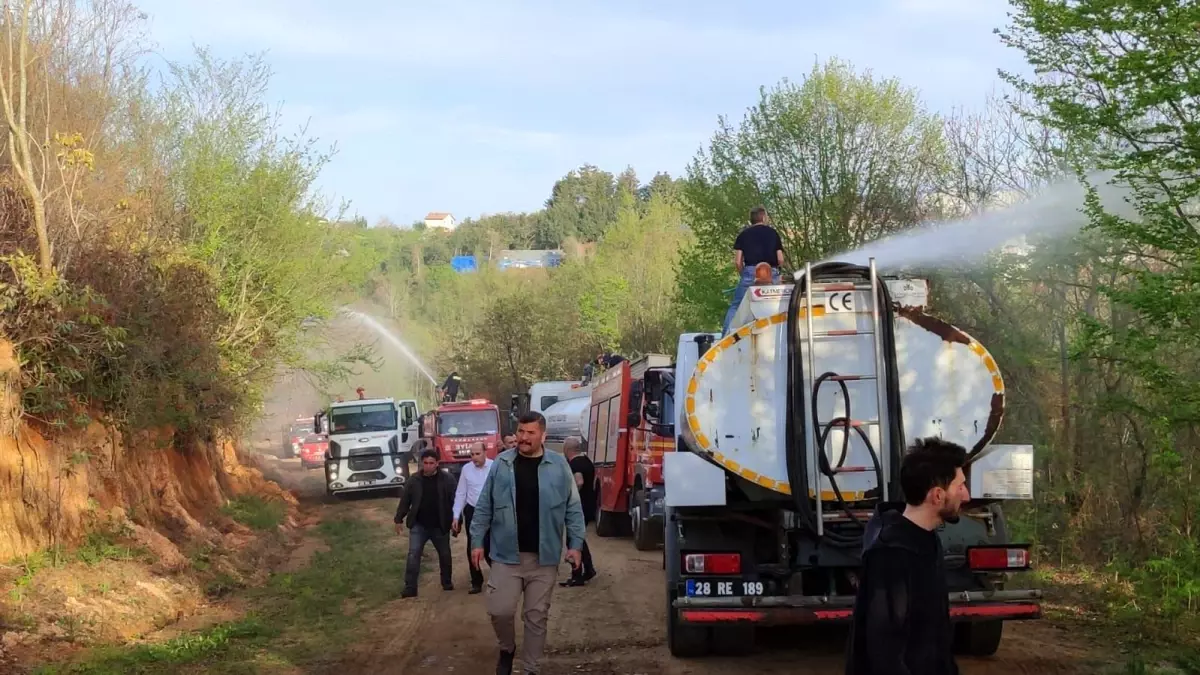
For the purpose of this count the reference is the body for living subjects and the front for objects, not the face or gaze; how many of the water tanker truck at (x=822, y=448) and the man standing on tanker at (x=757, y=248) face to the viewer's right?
0

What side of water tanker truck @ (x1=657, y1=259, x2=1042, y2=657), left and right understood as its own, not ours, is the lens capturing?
back

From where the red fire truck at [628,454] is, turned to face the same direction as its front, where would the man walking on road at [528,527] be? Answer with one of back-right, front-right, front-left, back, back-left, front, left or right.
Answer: front-right

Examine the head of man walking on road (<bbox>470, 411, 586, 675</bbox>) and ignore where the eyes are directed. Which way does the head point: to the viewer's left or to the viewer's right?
to the viewer's left

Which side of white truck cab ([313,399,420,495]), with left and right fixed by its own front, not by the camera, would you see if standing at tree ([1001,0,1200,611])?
front

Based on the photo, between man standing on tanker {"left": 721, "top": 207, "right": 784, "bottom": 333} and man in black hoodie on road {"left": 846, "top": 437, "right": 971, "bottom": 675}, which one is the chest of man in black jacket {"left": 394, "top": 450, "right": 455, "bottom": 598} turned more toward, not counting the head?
the man in black hoodie on road

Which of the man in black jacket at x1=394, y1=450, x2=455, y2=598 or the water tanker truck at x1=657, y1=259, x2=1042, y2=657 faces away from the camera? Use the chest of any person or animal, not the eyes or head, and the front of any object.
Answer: the water tanker truck

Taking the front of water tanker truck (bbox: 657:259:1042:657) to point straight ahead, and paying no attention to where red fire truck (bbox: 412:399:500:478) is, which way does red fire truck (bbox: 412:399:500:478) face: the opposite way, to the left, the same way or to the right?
the opposite way

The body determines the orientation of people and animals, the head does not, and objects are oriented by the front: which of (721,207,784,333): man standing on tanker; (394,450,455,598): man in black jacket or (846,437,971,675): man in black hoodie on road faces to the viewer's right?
the man in black hoodie on road

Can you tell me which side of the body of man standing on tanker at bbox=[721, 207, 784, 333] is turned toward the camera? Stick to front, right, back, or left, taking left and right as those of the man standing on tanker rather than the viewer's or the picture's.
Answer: back
